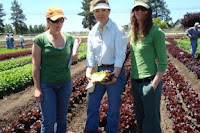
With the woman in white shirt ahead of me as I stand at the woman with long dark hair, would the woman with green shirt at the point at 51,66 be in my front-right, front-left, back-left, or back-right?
front-left

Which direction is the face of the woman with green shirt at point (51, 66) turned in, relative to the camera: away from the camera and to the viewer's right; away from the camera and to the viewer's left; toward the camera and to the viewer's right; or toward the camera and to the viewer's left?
toward the camera and to the viewer's right

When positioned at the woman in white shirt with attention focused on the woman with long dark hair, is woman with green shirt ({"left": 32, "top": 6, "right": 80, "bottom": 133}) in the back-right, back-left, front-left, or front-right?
back-right

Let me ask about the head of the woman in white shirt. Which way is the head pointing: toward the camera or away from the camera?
toward the camera

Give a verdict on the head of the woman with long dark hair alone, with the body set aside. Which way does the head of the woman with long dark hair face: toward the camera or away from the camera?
toward the camera

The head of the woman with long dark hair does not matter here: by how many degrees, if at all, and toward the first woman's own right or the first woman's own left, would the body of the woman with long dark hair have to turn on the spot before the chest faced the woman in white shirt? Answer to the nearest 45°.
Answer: approximately 45° to the first woman's own right

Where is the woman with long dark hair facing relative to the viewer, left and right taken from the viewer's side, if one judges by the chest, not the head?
facing the viewer and to the left of the viewer

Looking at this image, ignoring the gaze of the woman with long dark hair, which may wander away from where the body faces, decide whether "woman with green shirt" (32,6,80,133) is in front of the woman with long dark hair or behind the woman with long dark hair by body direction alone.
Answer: in front
